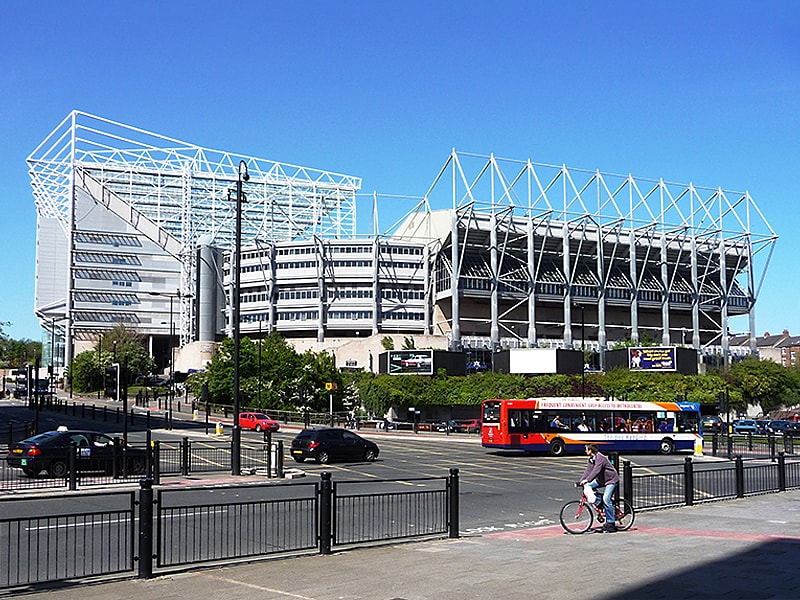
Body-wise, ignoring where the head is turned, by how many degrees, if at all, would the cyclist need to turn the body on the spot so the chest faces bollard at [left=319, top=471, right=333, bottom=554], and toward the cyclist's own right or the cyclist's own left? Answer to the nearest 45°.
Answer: approximately 45° to the cyclist's own left

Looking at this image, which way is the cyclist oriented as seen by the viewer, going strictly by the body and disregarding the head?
to the viewer's left
